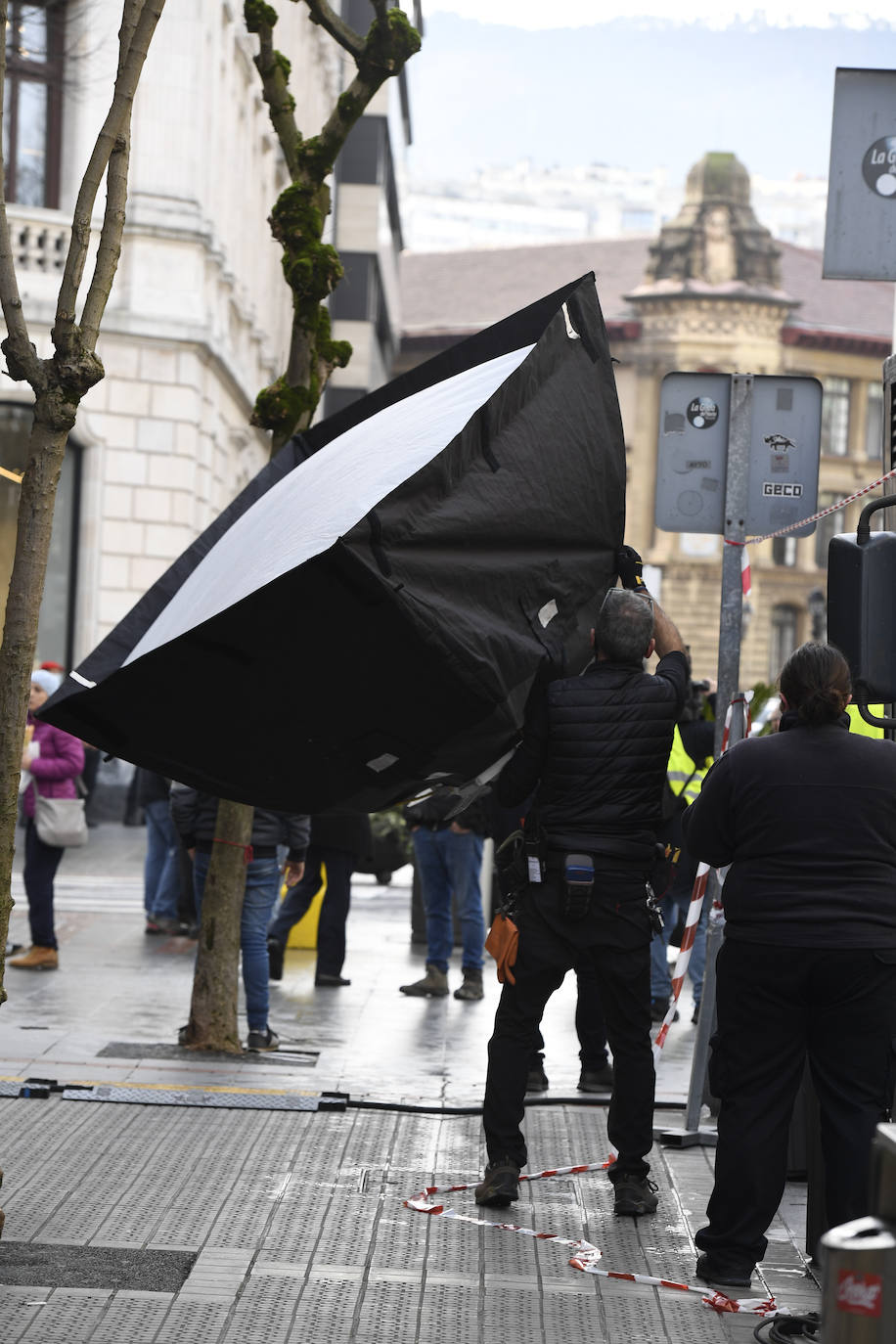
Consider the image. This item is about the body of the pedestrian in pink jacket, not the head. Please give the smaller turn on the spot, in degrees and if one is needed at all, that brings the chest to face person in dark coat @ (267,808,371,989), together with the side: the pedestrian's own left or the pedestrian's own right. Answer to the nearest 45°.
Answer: approximately 180°

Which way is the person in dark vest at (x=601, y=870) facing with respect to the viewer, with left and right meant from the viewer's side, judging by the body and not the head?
facing away from the viewer

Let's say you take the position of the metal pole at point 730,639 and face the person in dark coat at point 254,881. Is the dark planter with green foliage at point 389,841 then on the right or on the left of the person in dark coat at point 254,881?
right

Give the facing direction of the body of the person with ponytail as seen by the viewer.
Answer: away from the camera

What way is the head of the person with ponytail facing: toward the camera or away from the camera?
away from the camera

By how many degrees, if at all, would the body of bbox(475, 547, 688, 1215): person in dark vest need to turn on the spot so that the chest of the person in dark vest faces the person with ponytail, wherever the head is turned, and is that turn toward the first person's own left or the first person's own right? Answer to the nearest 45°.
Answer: approximately 135° to the first person's own right

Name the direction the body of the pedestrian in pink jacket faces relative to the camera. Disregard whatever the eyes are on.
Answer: to the viewer's left

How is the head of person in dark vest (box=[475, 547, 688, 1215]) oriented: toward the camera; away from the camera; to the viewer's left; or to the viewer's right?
away from the camera

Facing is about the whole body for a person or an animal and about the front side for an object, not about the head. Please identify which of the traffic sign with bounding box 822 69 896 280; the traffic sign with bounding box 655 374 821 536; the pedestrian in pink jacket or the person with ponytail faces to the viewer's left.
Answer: the pedestrian in pink jacket

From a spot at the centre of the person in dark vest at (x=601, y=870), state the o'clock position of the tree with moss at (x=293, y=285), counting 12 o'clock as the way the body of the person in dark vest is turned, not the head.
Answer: The tree with moss is roughly at 11 o'clock from the person in dark vest.
